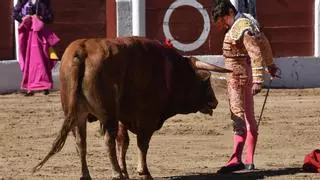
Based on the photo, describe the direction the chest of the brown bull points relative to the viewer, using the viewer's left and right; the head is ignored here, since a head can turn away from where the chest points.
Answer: facing away from the viewer and to the right of the viewer
